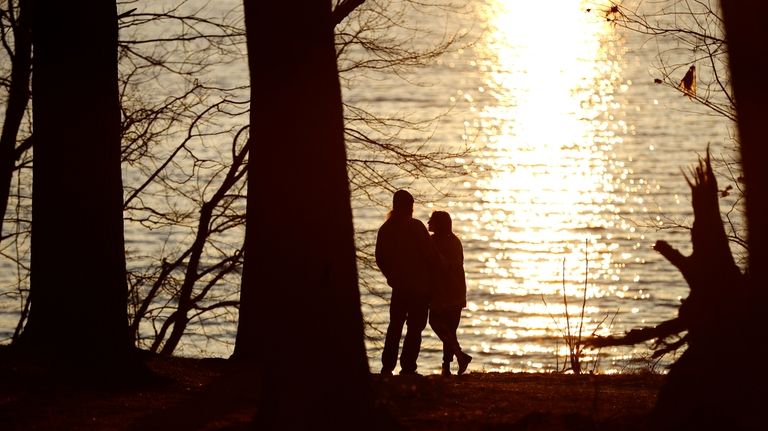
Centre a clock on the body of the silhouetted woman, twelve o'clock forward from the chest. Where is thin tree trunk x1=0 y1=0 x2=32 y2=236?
The thin tree trunk is roughly at 1 o'clock from the silhouetted woman.

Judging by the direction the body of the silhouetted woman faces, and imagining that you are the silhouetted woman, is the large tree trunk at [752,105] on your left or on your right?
on your left

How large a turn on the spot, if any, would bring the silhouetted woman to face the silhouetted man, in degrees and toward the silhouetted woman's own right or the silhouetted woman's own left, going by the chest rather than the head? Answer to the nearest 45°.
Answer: approximately 45° to the silhouetted woman's own left

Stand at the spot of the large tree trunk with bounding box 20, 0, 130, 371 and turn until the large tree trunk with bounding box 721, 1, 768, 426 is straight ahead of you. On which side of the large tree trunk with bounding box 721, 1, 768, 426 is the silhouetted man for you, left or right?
left

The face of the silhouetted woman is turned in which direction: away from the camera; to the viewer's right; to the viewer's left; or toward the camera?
to the viewer's left

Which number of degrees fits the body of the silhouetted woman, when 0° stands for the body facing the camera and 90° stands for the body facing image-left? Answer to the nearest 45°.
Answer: approximately 90°

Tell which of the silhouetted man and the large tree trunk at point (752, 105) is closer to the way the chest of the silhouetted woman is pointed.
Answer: the silhouetted man

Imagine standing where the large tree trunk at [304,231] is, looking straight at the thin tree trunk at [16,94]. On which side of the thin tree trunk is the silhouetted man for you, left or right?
right

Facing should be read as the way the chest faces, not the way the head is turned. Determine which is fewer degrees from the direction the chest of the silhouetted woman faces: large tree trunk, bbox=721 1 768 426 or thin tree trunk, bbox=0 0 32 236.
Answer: the thin tree trunk

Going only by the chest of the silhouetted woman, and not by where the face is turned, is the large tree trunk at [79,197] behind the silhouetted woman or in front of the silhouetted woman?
in front
